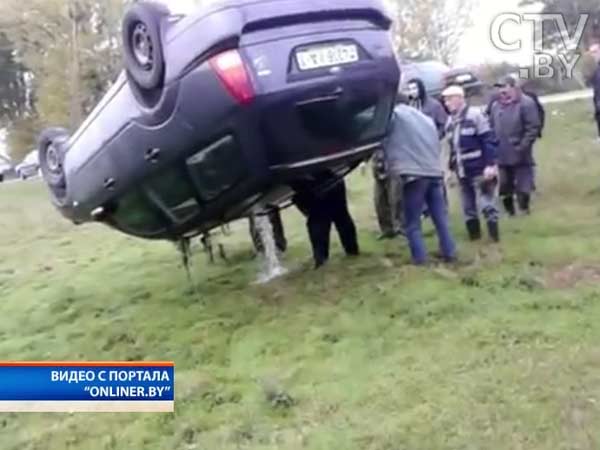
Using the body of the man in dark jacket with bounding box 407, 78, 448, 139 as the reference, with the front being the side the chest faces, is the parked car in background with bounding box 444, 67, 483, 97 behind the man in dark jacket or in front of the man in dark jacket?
behind

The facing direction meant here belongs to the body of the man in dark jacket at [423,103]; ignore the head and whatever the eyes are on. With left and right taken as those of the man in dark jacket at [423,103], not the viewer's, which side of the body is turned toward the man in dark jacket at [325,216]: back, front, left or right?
front

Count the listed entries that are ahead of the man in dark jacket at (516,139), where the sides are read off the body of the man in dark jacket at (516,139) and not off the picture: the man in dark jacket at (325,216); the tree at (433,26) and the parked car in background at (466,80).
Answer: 1

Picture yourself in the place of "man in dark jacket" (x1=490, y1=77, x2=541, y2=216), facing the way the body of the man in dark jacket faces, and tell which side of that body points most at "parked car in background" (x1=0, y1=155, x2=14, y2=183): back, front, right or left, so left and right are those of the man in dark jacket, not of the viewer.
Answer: right

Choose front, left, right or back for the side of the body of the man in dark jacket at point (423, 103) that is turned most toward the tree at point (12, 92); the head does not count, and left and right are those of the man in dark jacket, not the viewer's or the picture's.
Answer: right

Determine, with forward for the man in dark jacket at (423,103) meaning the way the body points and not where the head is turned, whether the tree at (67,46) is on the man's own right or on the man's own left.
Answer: on the man's own right

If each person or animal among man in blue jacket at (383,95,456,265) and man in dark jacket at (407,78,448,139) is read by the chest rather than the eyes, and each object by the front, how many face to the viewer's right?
0

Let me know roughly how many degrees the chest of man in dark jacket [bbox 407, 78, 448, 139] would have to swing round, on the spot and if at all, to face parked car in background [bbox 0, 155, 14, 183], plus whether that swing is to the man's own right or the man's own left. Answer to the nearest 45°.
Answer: approximately 90° to the man's own right

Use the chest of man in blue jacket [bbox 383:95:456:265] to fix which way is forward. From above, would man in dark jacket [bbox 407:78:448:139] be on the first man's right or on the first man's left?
on the first man's right

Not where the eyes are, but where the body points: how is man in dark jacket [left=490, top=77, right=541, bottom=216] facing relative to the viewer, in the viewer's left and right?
facing the viewer and to the left of the viewer

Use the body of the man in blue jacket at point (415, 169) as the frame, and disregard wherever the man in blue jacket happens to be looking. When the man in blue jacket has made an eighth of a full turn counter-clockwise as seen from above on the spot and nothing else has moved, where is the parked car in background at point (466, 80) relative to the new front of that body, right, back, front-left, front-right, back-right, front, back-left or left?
right

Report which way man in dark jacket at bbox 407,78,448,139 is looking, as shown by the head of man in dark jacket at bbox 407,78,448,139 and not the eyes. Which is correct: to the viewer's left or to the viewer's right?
to the viewer's left

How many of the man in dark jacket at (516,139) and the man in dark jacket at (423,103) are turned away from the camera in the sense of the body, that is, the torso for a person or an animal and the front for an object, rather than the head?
0

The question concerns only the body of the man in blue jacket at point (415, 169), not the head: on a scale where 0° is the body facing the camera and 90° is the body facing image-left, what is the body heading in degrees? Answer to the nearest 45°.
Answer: approximately 135°

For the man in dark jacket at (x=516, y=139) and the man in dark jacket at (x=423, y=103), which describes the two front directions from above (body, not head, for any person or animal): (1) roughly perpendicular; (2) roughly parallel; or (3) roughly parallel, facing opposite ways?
roughly parallel

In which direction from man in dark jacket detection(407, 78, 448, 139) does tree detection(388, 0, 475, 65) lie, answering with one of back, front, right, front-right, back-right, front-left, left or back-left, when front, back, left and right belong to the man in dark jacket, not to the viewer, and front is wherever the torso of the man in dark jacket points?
back-right
